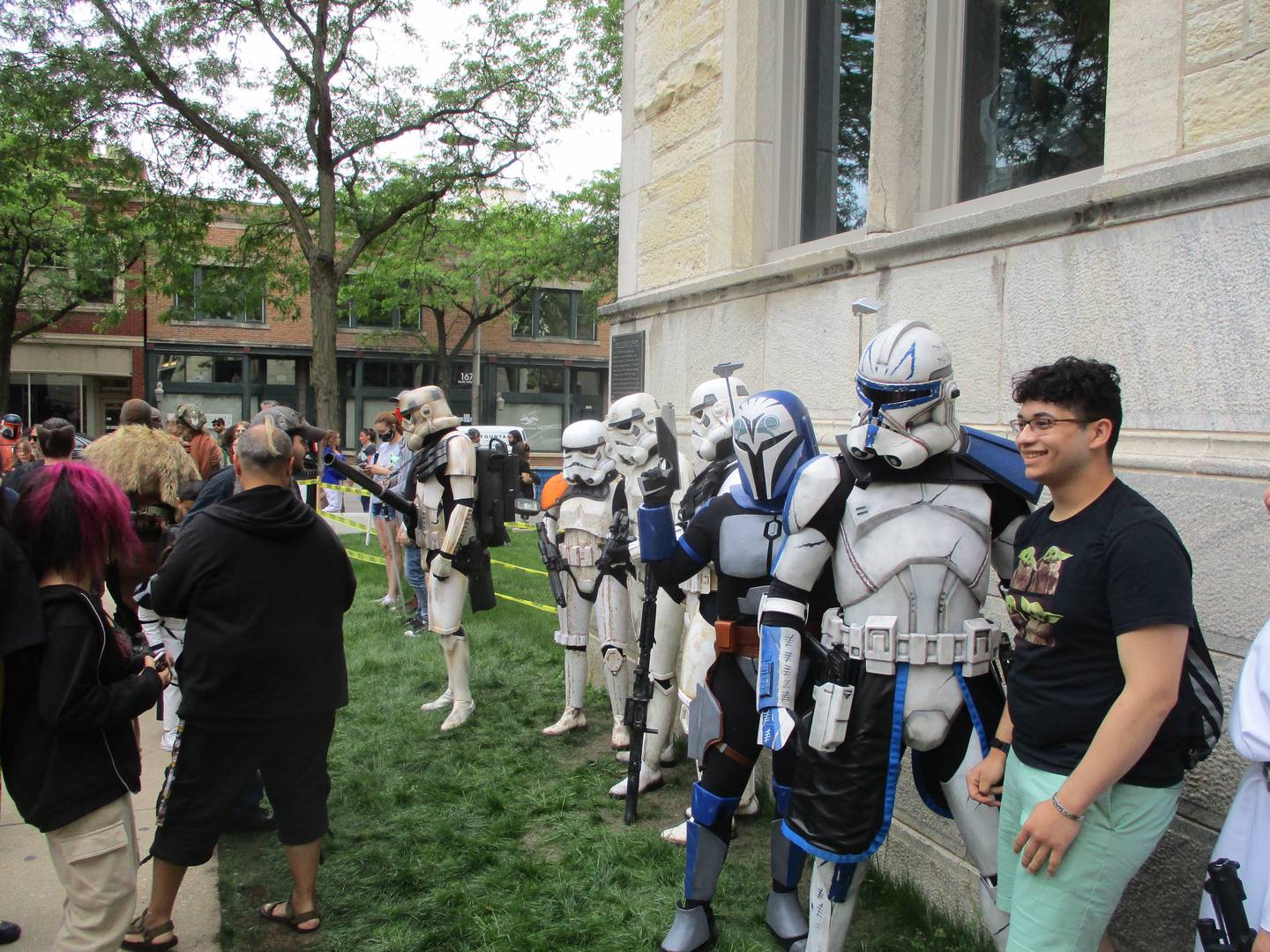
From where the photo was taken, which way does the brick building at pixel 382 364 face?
toward the camera

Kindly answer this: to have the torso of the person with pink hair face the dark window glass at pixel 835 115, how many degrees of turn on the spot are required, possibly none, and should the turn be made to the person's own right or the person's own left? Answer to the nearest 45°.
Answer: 0° — they already face it

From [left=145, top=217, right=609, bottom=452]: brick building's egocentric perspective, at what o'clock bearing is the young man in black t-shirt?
The young man in black t-shirt is roughly at 12 o'clock from the brick building.

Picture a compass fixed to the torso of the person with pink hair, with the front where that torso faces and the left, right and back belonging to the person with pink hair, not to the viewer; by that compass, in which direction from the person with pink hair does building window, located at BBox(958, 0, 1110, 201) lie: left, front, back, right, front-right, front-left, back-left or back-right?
front

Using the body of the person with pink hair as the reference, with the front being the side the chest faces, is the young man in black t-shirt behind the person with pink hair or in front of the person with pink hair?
in front

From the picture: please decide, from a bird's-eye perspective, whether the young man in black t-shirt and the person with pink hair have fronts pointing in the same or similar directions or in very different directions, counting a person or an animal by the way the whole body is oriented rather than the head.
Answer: very different directions

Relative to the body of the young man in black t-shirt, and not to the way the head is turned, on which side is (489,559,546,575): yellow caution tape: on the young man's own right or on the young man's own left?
on the young man's own right

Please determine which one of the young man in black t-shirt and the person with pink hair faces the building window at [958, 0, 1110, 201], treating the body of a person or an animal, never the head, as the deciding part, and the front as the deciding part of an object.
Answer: the person with pink hair

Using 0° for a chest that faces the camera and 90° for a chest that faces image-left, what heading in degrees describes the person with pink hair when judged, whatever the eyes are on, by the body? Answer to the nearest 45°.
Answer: approximately 270°

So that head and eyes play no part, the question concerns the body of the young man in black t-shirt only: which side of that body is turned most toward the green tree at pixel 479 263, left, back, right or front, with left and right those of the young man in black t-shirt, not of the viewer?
right

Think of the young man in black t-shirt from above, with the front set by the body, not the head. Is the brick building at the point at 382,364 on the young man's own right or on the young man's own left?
on the young man's own right

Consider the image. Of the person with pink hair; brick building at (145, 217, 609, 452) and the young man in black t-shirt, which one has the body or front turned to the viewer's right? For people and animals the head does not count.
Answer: the person with pink hair

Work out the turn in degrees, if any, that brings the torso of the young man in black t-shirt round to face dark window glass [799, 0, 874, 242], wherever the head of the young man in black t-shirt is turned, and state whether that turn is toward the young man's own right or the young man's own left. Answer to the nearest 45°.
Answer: approximately 90° to the young man's own right

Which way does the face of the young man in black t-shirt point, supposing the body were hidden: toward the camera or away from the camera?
toward the camera
